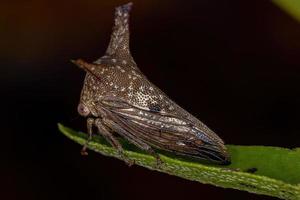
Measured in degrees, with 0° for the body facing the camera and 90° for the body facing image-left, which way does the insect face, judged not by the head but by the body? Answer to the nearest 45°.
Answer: approximately 90°
